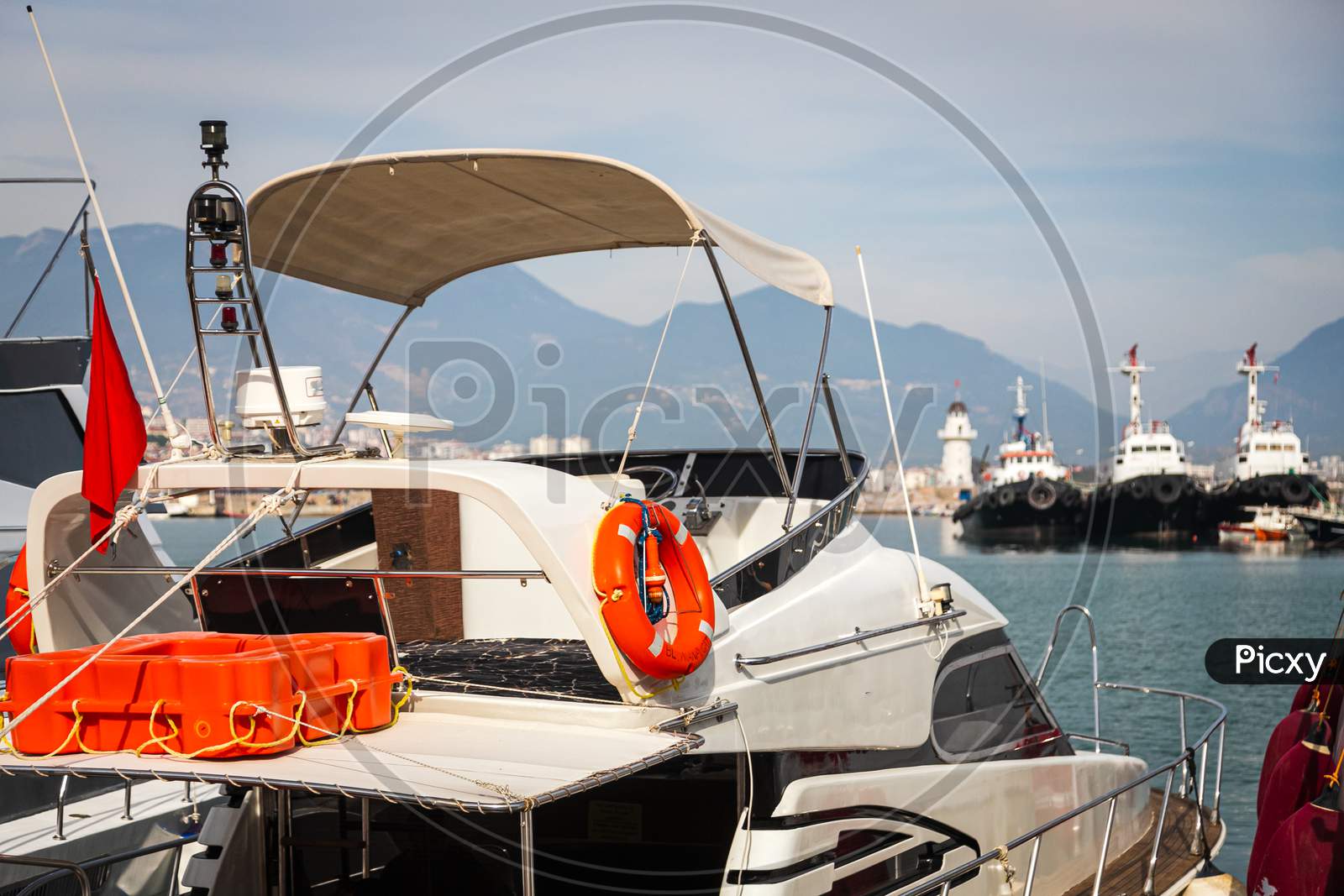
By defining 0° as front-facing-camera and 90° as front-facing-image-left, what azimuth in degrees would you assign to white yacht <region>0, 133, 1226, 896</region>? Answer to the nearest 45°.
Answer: approximately 225°

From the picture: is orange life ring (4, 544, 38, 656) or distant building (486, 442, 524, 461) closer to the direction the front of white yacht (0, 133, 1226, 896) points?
the distant building

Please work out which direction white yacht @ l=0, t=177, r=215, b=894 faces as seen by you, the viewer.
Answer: facing away from the viewer and to the right of the viewer
